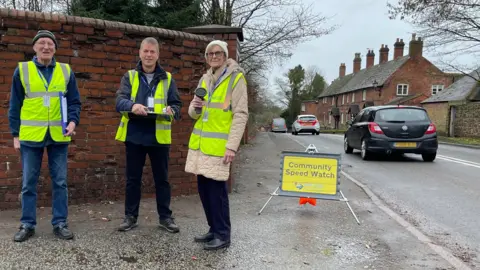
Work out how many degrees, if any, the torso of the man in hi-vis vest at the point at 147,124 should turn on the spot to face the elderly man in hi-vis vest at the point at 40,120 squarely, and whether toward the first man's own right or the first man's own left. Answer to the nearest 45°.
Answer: approximately 90° to the first man's own right

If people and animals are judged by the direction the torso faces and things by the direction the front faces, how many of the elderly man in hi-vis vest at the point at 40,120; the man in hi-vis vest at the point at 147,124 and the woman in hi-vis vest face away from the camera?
0

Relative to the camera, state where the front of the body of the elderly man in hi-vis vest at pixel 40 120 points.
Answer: toward the camera

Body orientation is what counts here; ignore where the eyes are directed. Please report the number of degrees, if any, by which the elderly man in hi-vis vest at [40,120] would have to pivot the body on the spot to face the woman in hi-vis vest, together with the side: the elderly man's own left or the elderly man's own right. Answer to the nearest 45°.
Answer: approximately 45° to the elderly man's own left

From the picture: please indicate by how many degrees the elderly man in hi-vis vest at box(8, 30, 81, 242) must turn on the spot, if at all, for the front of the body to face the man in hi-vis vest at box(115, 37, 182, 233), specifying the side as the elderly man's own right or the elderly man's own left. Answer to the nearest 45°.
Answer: approximately 90° to the elderly man's own left
